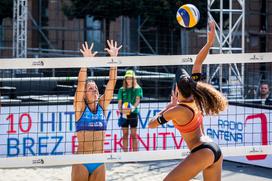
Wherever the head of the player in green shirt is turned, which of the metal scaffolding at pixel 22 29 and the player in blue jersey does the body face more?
the player in blue jersey

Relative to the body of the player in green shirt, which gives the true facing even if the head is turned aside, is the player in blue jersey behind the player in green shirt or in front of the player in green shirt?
in front

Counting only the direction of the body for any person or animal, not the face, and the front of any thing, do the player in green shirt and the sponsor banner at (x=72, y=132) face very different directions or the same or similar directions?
same or similar directions

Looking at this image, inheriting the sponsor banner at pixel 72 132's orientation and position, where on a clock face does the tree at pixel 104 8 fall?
The tree is roughly at 6 o'clock from the sponsor banner.

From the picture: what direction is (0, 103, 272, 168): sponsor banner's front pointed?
toward the camera

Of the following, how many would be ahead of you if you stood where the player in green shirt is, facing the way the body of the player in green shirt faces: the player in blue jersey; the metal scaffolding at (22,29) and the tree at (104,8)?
1

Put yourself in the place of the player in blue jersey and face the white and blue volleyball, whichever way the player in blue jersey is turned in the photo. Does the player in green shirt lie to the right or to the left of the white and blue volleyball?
left

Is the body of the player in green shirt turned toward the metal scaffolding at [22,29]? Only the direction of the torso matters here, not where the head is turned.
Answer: no

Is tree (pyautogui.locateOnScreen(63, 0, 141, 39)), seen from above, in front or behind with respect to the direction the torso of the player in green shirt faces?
behind

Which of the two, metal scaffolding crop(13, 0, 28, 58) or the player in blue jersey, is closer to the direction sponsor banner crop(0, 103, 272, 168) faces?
the player in blue jersey

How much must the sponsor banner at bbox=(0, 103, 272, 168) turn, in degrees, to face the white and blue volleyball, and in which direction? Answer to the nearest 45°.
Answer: approximately 45° to its left
